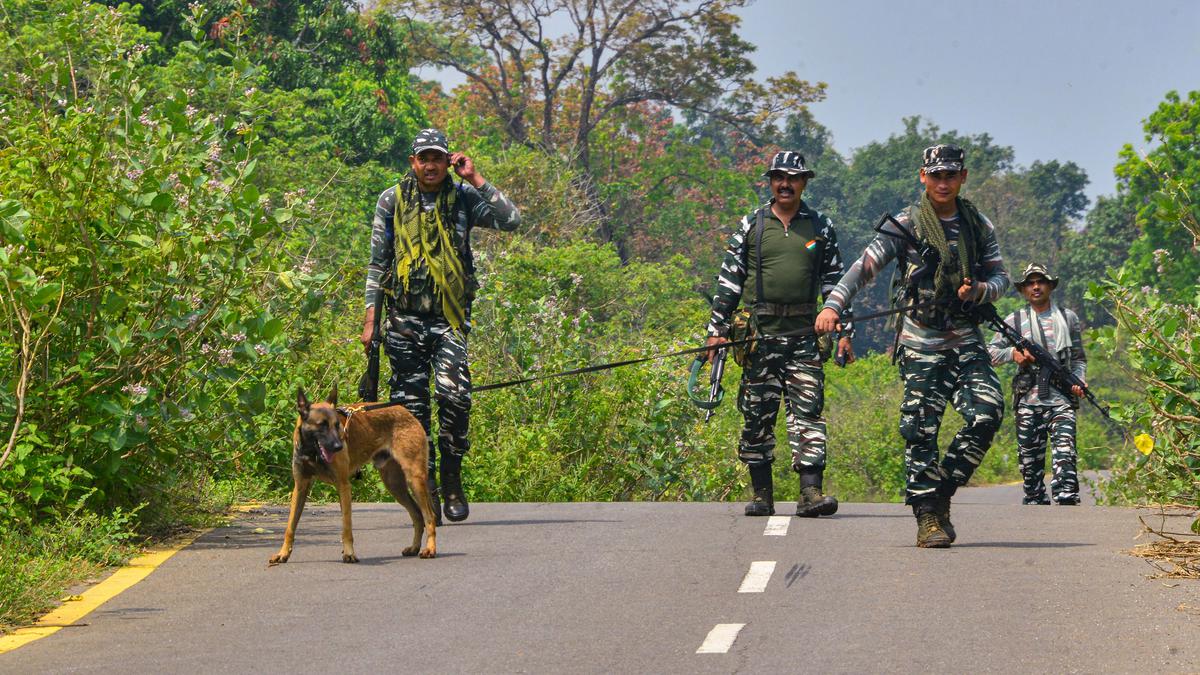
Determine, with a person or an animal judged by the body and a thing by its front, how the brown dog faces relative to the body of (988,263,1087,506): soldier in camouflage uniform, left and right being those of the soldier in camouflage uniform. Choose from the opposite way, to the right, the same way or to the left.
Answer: the same way

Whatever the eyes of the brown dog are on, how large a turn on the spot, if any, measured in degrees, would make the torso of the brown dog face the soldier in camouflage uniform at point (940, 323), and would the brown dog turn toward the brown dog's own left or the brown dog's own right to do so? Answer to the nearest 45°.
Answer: approximately 135° to the brown dog's own left

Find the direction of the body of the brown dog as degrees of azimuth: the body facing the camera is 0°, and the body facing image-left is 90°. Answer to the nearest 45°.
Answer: approximately 45°

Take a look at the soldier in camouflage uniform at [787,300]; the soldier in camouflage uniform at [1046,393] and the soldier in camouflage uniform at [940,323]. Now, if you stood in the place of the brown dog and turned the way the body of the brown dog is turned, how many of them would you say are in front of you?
0

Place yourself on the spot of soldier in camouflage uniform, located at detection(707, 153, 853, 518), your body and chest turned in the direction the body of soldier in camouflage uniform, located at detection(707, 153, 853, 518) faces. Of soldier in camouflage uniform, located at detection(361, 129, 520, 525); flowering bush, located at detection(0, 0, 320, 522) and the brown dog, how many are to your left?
0

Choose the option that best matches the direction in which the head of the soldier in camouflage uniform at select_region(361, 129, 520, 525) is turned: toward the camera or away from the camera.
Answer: toward the camera

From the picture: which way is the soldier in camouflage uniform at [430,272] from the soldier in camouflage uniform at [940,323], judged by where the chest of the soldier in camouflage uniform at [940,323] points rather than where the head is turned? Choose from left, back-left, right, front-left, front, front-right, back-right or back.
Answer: right

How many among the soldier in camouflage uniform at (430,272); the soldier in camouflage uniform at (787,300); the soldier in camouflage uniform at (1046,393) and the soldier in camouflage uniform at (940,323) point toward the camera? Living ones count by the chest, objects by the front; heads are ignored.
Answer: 4

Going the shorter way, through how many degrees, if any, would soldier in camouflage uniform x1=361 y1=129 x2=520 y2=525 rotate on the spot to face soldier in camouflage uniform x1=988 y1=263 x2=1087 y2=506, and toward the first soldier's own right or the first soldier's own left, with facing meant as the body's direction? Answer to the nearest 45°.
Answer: approximately 135° to the first soldier's own left

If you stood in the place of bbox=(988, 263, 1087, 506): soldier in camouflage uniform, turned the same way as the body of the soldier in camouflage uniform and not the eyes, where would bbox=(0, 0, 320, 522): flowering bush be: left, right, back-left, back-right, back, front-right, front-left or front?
front-right

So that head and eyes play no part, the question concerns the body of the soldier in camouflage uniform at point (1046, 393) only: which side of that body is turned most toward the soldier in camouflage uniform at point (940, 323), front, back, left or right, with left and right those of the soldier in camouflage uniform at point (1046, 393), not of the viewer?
front

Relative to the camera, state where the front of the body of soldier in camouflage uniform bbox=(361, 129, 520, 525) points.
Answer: toward the camera

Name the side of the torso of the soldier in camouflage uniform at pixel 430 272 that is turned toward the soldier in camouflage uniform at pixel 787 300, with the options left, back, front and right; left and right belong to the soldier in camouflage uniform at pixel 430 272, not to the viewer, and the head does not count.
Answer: left

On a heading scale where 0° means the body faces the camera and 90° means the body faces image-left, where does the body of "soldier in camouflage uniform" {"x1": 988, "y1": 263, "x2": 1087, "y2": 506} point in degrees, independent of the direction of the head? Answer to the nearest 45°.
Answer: approximately 0°

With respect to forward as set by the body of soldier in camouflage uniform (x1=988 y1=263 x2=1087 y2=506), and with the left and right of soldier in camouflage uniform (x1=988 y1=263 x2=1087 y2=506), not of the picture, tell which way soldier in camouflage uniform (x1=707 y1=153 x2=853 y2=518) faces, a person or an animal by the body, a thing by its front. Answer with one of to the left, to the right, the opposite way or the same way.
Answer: the same way

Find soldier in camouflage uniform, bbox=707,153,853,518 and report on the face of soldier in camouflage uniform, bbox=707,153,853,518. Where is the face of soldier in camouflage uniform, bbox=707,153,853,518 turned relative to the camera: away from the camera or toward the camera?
toward the camera
